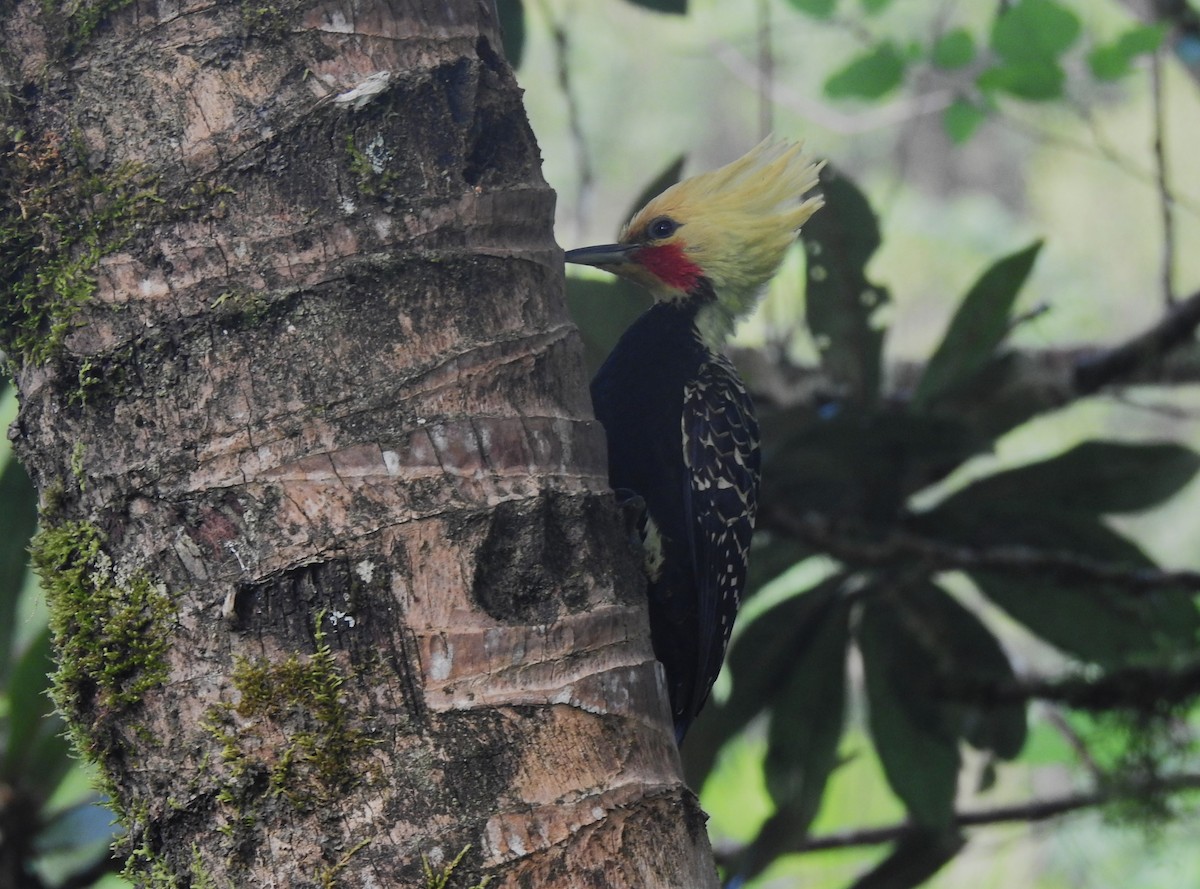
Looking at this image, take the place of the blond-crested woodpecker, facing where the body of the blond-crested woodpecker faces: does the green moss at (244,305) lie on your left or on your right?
on your left

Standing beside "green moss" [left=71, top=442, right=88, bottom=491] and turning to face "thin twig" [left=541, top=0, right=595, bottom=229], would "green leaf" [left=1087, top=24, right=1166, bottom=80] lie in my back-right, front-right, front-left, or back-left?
front-right

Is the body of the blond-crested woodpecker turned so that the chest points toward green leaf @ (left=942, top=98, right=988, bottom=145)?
no

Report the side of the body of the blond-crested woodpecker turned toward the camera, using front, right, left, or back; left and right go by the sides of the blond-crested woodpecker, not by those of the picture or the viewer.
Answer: left

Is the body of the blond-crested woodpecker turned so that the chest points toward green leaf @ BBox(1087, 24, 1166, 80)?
no
